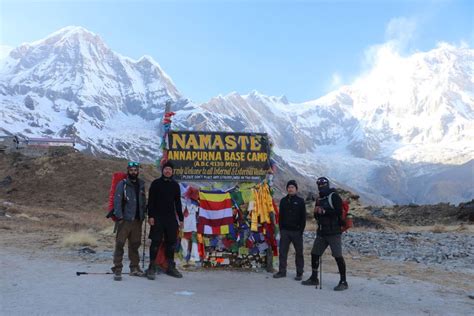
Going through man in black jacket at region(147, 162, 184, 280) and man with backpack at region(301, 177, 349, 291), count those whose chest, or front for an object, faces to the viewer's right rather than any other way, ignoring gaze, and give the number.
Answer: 0

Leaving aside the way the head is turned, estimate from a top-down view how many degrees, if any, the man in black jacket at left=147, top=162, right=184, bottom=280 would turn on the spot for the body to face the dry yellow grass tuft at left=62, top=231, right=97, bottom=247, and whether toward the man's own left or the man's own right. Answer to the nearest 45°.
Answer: approximately 135° to the man's own right

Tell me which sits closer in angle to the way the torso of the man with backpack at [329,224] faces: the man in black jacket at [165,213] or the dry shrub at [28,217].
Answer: the man in black jacket

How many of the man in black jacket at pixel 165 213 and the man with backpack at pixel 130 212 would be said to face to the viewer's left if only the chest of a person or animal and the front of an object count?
0

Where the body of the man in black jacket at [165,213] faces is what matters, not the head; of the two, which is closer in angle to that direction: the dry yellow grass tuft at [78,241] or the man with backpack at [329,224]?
the man with backpack

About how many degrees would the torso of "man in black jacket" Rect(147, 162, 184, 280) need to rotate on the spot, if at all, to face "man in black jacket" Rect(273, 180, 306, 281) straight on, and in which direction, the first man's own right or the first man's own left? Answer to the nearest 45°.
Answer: approximately 90° to the first man's own left

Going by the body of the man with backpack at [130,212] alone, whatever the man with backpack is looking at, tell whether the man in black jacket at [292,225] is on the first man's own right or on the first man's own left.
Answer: on the first man's own left

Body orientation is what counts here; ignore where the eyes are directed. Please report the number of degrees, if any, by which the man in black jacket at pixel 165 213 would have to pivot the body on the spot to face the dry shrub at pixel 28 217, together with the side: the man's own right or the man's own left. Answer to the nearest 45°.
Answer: approximately 135° to the man's own right

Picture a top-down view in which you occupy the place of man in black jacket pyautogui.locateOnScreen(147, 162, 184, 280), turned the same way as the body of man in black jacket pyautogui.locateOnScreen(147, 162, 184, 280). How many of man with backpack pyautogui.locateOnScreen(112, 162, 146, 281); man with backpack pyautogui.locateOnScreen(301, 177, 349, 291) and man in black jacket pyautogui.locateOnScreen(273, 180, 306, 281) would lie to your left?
2

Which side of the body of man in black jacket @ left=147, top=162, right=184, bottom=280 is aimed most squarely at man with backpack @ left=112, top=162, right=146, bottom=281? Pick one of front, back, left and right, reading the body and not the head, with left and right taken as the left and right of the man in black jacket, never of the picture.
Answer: right

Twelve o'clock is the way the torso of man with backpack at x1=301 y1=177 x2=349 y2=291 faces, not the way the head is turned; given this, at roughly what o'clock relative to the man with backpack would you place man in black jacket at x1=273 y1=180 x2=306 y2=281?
The man in black jacket is roughly at 3 o'clock from the man with backpack.

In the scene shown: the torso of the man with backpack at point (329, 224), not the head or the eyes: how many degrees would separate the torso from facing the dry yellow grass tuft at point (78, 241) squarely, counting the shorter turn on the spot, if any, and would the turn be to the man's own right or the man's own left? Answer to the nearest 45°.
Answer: approximately 90° to the man's own right

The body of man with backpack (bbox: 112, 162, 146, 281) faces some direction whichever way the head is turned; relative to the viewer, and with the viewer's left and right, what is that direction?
facing the viewer and to the right of the viewer
